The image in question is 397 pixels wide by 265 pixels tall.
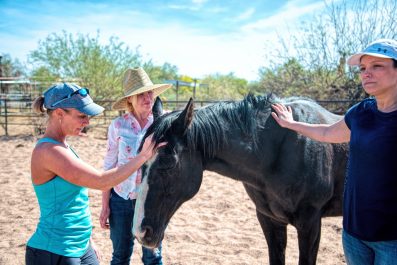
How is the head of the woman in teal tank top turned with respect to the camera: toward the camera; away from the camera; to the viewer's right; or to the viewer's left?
to the viewer's right

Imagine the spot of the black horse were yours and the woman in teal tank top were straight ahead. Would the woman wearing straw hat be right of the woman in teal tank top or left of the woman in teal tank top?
right

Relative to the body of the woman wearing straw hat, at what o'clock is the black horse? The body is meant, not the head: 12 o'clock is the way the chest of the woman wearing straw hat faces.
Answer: The black horse is roughly at 11 o'clock from the woman wearing straw hat.

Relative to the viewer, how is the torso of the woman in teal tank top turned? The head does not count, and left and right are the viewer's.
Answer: facing to the right of the viewer

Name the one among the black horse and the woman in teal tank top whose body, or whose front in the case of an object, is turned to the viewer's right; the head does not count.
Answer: the woman in teal tank top

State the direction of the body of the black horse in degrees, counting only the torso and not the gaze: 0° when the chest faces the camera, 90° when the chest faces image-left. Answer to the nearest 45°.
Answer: approximately 45°

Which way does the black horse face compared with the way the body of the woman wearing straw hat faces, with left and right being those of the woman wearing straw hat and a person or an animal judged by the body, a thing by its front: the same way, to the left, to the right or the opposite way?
to the right

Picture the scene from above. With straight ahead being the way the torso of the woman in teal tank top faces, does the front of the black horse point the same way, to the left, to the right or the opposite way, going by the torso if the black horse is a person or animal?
the opposite way

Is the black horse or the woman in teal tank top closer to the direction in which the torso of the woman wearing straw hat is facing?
the black horse

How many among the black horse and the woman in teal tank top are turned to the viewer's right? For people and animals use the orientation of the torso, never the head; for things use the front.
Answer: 1

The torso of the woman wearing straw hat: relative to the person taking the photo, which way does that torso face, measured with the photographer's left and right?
facing the viewer and to the right of the viewer

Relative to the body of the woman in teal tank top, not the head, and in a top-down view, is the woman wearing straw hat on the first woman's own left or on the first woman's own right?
on the first woman's own left

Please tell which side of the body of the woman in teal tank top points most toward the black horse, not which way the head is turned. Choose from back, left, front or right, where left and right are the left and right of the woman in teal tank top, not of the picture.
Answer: front

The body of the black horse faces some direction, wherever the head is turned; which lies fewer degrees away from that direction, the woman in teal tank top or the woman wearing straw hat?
the woman in teal tank top

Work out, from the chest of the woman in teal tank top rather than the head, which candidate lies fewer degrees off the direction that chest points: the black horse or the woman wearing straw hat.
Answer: the black horse

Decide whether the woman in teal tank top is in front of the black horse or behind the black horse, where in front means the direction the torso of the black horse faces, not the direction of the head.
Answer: in front
